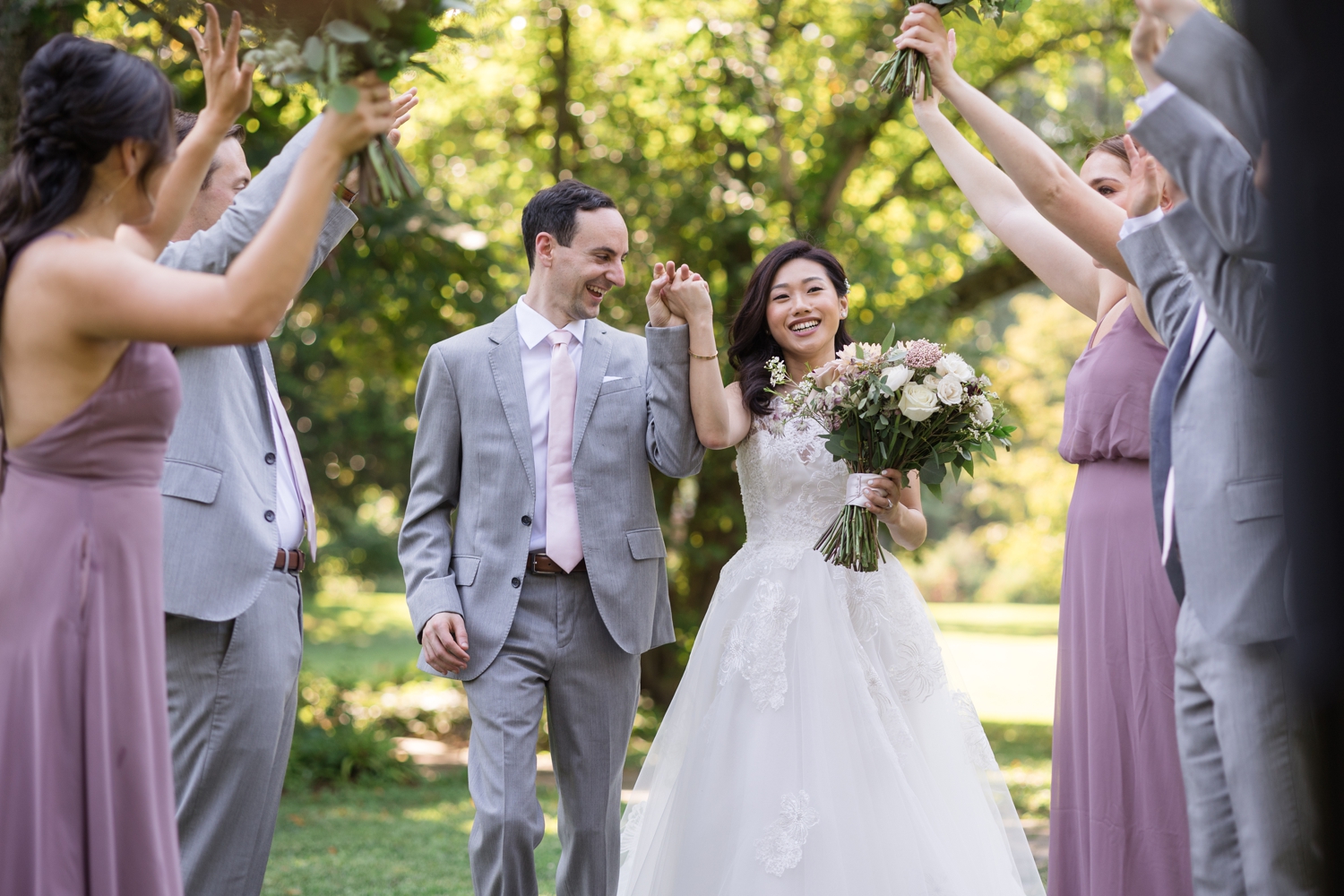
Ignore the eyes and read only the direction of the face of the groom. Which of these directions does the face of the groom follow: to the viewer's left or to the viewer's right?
to the viewer's right

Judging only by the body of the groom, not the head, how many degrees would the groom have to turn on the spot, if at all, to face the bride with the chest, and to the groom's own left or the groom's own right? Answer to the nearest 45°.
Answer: approximately 90° to the groom's own left

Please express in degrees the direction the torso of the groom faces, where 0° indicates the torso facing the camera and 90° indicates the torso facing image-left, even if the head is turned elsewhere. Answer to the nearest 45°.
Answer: approximately 0°

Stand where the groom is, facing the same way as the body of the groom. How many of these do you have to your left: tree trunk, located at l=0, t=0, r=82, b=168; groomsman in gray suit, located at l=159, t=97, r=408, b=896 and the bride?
1

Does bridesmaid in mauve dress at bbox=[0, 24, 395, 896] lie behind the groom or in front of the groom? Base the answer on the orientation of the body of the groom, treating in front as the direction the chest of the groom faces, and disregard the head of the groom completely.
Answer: in front

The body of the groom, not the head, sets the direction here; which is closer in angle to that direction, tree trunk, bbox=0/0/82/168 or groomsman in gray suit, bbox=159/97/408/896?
the groomsman in gray suit

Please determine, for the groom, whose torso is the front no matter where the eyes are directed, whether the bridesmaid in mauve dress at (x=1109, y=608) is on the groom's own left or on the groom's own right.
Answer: on the groom's own left

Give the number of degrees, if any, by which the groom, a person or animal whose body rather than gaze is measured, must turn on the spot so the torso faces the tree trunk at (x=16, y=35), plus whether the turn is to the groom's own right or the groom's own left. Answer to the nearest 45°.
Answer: approximately 135° to the groom's own right

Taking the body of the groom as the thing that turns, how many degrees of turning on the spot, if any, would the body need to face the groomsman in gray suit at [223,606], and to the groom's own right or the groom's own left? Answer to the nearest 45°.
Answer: approximately 45° to the groom's own right

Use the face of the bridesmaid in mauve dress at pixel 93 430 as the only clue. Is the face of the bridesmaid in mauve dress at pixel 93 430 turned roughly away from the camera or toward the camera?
away from the camera

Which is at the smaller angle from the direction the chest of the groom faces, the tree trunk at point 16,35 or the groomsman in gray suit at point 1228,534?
the groomsman in gray suit
